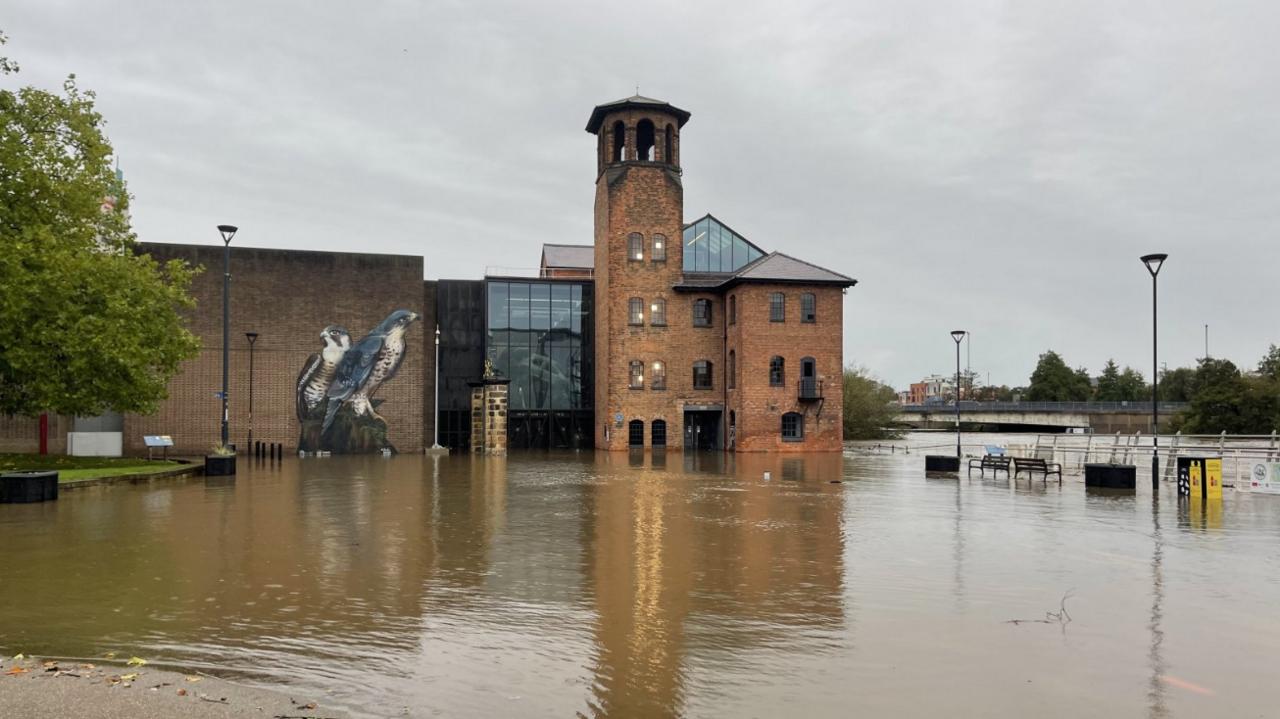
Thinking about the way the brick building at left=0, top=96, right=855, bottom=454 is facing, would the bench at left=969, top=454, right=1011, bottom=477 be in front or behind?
in front

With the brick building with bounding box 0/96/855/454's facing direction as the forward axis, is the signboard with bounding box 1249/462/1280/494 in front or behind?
in front

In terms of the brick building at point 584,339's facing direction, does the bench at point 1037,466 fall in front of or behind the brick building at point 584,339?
in front

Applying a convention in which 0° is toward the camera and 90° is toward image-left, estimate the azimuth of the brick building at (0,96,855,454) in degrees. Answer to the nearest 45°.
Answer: approximately 0°

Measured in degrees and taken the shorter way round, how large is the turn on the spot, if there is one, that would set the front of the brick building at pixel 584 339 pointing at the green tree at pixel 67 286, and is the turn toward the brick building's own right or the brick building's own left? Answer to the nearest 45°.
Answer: approximately 45° to the brick building's own right
